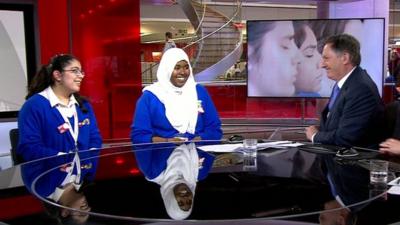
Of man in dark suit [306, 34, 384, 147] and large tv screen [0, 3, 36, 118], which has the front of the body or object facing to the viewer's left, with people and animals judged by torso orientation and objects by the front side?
the man in dark suit

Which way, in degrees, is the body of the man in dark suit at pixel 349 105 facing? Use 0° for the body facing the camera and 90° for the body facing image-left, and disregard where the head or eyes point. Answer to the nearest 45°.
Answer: approximately 90°

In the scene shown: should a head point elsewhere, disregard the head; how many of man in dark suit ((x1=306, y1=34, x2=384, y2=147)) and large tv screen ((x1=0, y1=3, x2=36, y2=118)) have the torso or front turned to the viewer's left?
1

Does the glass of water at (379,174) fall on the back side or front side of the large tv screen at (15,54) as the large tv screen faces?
on the front side

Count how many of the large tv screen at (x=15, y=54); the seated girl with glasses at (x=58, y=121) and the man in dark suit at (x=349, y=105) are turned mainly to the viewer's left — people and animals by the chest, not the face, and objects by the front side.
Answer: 1

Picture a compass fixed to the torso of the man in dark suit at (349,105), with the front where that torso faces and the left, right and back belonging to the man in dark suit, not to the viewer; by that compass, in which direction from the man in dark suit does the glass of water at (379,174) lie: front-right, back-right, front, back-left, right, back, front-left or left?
left

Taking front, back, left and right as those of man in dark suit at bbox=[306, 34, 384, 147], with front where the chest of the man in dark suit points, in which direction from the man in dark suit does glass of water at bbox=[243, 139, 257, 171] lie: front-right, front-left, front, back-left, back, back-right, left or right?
front-left

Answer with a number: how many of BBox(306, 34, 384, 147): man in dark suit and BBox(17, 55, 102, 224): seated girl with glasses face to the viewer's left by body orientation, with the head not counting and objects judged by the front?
1

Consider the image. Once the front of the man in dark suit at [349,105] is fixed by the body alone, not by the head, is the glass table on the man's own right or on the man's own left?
on the man's own left

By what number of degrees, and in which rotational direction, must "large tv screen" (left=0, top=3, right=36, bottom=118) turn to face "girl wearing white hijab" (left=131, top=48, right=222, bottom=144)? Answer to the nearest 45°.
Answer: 0° — it already faces them

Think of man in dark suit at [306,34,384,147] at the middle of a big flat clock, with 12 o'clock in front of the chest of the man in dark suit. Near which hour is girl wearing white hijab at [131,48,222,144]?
The girl wearing white hijab is roughly at 12 o'clock from the man in dark suit.

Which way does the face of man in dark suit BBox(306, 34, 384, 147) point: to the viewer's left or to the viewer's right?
to the viewer's left
